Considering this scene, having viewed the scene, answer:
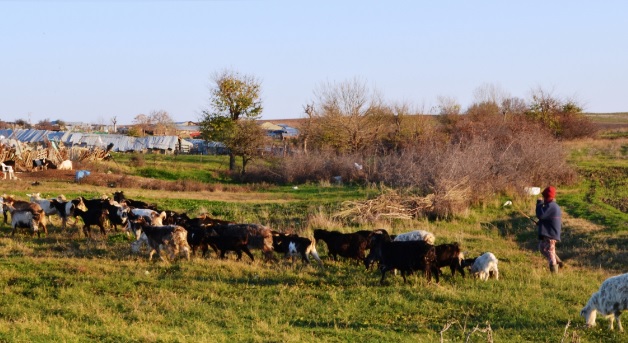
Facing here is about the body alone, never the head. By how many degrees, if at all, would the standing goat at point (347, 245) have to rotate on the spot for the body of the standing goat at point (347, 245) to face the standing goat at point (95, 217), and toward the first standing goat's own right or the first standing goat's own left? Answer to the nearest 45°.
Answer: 0° — it already faces it

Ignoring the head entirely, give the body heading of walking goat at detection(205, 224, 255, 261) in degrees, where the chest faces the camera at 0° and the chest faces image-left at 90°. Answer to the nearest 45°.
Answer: approximately 90°

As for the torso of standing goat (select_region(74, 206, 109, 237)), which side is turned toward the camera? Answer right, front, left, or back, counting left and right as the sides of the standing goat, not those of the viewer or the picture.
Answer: left

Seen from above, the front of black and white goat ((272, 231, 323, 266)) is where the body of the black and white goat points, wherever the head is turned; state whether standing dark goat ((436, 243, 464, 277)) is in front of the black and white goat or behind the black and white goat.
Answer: behind

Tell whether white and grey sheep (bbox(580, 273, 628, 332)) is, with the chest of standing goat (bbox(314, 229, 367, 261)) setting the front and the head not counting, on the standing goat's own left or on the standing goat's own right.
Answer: on the standing goat's own left

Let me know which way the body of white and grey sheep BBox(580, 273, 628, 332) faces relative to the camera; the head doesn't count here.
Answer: to the viewer's left

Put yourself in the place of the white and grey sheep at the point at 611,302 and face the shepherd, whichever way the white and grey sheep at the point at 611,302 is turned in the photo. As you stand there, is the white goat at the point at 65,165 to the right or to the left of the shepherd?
left
